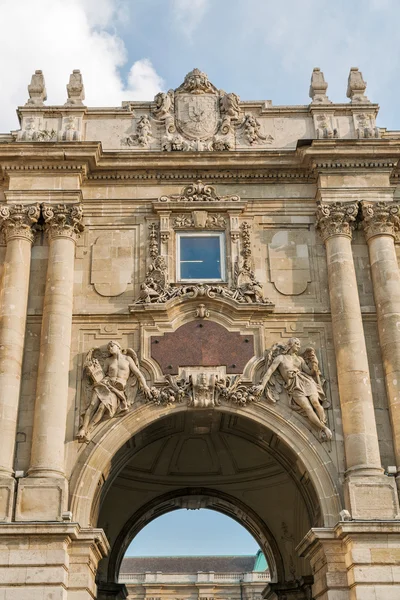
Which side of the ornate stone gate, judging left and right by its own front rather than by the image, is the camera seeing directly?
front
